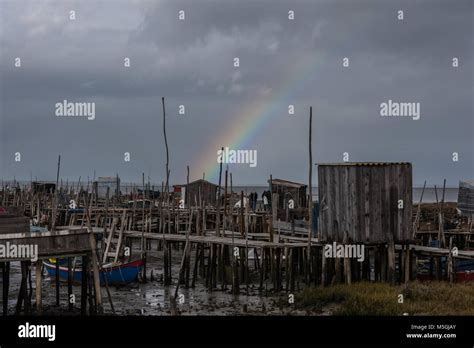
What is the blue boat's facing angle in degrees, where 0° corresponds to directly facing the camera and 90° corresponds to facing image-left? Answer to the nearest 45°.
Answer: approximately 270°

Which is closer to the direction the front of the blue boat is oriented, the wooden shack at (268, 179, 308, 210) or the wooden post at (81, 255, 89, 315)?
the wooden shack

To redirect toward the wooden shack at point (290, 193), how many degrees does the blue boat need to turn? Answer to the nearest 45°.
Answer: approximately 45° to its left

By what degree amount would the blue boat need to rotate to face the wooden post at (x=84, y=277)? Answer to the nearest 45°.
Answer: approximately 90° to its right

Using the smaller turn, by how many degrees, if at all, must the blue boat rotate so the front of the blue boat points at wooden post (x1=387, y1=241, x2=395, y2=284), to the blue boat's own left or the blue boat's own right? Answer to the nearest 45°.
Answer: approximately 45° to the blue boat's own right

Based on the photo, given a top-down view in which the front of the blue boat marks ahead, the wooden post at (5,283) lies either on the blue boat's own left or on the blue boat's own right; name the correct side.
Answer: on the blue boat's own right
